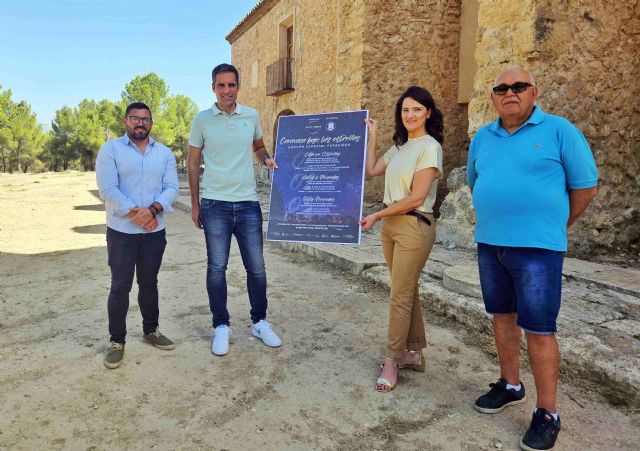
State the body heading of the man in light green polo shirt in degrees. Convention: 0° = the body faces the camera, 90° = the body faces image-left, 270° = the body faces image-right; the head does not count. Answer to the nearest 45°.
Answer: approximately 0°

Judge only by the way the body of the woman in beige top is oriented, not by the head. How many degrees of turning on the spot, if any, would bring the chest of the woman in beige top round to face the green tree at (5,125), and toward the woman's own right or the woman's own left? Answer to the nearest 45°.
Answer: approximately 90° to the woman's own right

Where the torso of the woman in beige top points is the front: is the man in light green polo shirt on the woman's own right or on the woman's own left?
on the woman's own right

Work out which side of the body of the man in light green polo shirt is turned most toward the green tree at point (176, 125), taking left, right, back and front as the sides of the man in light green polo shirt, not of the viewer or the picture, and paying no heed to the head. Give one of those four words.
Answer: back

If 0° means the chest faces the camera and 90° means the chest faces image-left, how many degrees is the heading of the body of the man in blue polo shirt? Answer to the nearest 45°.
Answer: approximately 45°

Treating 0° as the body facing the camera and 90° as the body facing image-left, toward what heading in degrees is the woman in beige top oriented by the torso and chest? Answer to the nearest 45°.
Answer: approximately 45°

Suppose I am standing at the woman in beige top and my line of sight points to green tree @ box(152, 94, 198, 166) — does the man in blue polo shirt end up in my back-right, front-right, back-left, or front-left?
back-right
